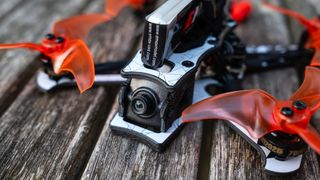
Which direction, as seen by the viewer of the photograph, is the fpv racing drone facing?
facing the viewer and to the left of the viewer
